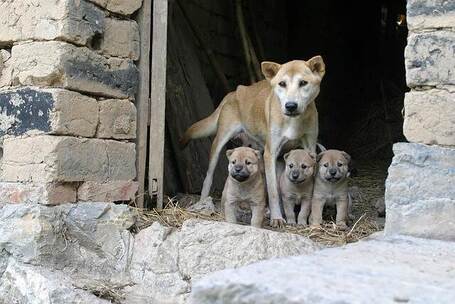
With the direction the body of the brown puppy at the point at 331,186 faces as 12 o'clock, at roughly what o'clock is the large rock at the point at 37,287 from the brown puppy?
The large rock is roughly at 2 o'clock from the brown puppy.

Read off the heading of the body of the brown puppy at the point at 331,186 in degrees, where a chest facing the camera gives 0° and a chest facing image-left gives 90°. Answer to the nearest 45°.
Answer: approximately 0°

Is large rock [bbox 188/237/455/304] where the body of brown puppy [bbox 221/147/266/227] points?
yes

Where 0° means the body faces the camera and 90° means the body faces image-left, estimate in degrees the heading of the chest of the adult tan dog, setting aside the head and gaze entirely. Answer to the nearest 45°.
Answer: approximately 315°

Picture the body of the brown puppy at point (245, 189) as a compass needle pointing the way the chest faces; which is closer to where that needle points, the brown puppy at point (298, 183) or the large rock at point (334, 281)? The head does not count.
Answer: the large rock

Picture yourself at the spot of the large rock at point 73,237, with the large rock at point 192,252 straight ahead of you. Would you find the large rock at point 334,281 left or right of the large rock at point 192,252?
right

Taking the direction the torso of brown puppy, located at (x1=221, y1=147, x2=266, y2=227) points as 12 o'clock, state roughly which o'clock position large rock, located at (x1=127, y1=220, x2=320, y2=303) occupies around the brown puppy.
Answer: The large rock is roughly at 1 o'clock from the brown puppy.
